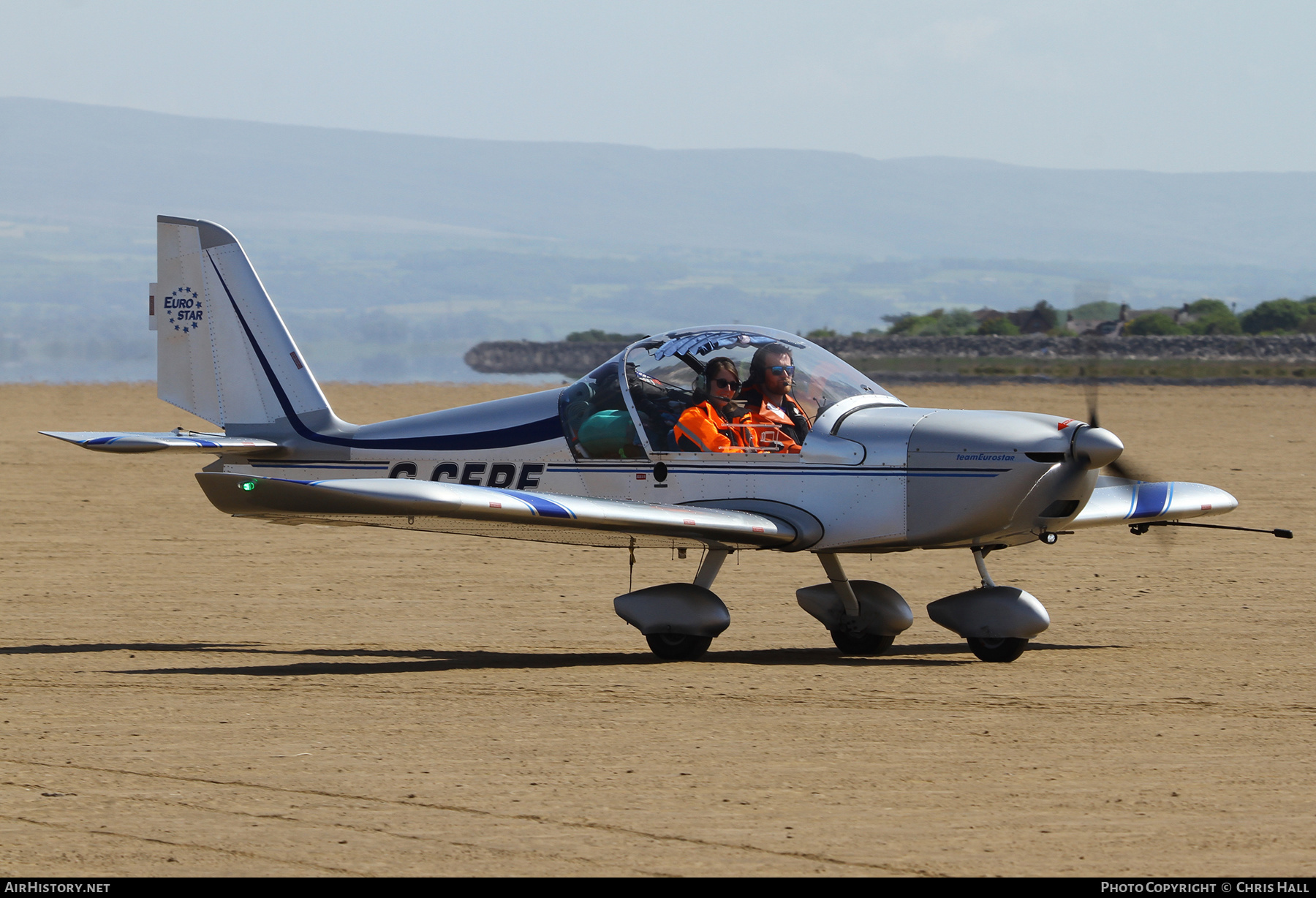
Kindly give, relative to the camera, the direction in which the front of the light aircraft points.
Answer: facing the viewer and to the right of the viewer

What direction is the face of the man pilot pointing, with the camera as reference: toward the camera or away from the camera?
toward the camera

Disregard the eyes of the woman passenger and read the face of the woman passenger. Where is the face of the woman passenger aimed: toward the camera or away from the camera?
toward the camera
